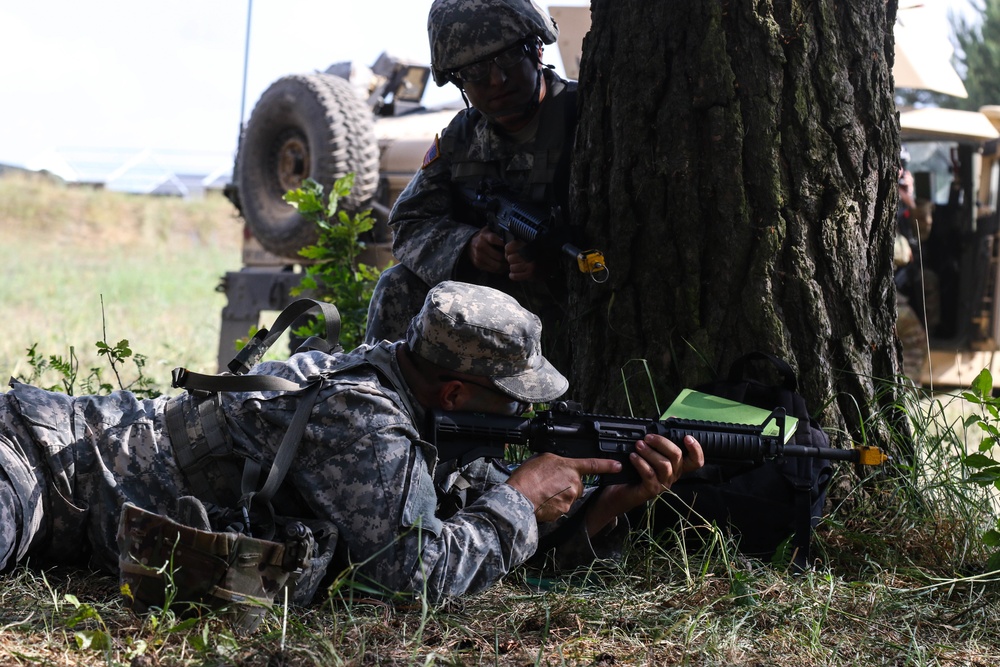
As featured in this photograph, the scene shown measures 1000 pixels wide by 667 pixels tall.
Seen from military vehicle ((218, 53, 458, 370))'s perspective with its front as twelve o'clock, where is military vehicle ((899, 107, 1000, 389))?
military vehicle ((899, 107, 1000, 389)) is roughly at 2 o'clock from military vehicle ((218, 53, 458, 370)).

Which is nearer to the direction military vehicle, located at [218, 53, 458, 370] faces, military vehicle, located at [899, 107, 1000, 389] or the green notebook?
the military vehicle

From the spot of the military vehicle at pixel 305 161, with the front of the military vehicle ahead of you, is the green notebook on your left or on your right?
on your right

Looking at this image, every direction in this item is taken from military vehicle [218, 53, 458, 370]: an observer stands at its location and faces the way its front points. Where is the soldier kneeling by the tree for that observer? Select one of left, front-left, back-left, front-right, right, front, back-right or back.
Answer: back-right

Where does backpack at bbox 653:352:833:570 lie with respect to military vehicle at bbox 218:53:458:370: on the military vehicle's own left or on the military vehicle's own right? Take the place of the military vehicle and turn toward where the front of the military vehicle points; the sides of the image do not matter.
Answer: on the military vehicle's own right

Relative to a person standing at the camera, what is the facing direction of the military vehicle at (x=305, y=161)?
facing away from the viewer and to the right of the viewer

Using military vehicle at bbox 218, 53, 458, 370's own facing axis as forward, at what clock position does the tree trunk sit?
The tree trunk is roughly at 4 o'clock from the military vehicle.
